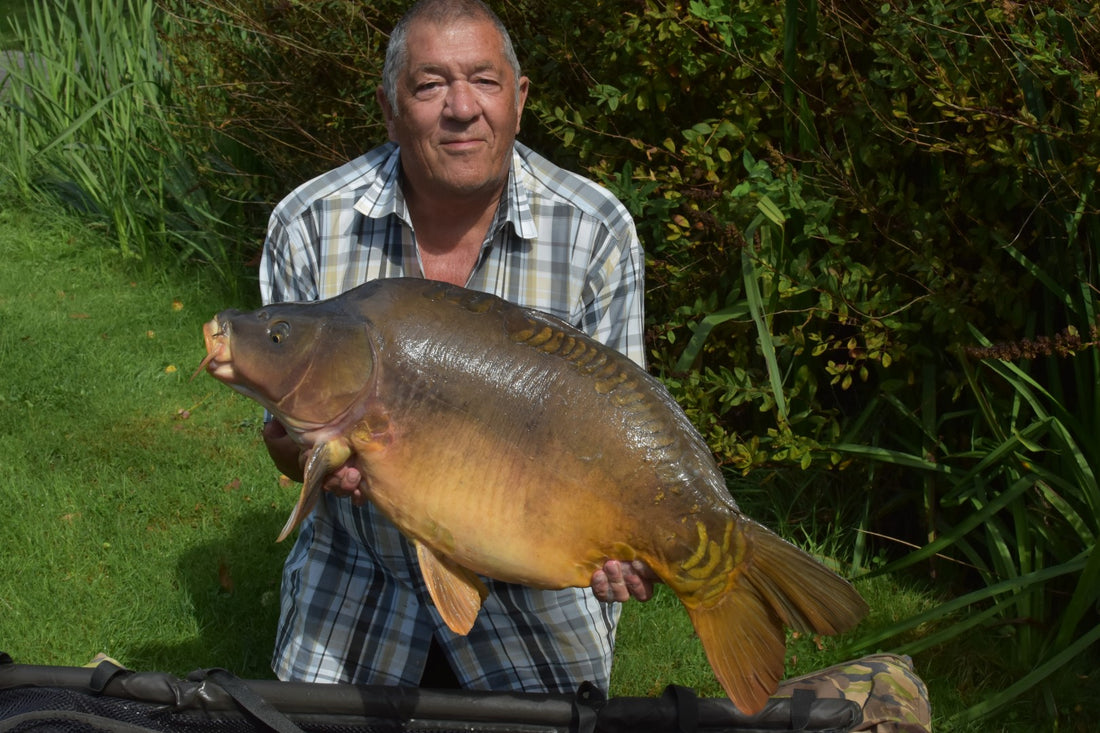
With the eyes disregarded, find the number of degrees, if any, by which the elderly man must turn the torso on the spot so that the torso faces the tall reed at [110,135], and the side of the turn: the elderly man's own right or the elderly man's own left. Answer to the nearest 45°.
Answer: approximately 135° to the elderly man's own right

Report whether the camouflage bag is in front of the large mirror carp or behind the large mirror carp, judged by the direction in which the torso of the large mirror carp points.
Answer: behind

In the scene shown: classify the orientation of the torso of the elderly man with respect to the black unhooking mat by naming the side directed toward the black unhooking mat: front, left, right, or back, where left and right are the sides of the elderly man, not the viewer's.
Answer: front

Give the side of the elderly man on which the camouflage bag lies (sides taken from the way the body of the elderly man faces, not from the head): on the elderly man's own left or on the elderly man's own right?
on the elderly man's own left

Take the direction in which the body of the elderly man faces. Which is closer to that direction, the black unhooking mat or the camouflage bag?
the black unhooking mat

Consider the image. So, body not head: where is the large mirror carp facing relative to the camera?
to the viewer's left

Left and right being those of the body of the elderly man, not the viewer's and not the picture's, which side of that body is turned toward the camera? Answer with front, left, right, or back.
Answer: front

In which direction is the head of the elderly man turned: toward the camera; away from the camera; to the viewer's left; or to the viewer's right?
toward the camera

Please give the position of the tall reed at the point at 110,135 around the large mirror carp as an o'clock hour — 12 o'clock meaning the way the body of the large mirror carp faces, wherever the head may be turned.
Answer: The tall reed is roughly at 2 o'clock from the large mirror carp.
